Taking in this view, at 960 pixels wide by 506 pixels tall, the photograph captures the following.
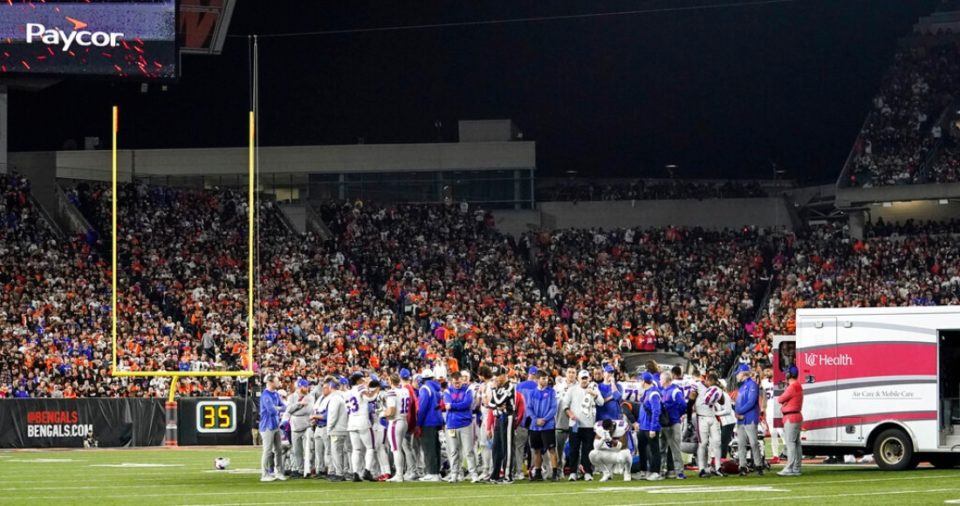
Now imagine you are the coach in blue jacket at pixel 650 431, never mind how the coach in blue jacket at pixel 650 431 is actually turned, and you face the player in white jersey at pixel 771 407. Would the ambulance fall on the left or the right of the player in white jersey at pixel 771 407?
right

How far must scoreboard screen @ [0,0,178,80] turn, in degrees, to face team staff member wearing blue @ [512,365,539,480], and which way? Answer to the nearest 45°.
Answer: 0° — it already faces them

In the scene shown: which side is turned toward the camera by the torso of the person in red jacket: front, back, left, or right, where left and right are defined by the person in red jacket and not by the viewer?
left

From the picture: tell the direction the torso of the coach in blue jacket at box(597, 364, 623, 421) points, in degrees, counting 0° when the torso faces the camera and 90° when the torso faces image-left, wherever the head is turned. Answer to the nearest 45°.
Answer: approximately 0°

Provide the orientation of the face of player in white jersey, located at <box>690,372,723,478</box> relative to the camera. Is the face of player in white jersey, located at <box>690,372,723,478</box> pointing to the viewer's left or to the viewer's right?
to the viewer's left

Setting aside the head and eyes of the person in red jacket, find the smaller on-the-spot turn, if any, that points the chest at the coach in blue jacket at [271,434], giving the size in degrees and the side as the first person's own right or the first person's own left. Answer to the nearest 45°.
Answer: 0° — they already face them

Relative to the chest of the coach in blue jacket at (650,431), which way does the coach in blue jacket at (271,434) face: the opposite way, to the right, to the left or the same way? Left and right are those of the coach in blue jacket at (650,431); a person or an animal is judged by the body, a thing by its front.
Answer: the opposite way

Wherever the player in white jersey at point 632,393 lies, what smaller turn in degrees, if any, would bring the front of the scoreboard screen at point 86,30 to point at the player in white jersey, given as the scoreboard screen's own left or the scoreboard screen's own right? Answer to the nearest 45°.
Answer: approximately 45° to the scoreboard screen's own left

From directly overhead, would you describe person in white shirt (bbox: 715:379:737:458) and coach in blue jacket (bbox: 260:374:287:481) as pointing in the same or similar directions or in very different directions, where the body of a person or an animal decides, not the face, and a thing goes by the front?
very different directions
